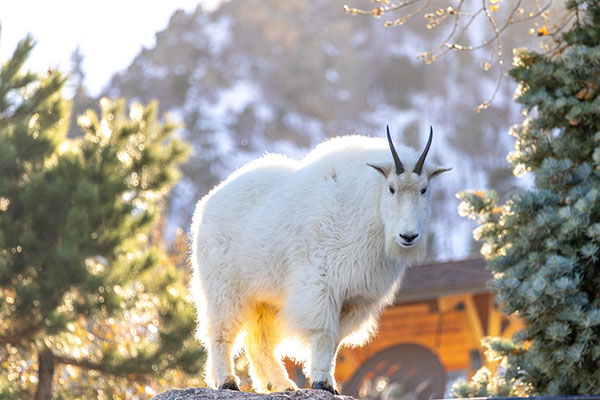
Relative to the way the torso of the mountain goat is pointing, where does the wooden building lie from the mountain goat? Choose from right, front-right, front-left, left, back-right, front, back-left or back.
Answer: back-left

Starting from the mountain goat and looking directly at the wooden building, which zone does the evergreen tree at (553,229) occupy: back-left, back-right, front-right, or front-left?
front-right

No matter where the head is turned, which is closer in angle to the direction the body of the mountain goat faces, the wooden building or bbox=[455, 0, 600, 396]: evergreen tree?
the evergreen tree

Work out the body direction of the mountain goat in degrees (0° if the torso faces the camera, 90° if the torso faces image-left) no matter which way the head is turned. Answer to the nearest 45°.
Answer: approximately 315°

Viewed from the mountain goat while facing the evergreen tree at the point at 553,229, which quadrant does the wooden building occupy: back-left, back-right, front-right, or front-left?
front-left

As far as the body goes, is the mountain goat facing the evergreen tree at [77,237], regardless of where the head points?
no

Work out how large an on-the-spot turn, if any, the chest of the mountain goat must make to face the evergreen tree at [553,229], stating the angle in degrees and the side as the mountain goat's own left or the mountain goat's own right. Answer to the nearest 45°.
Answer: approximately 90° to the mountain goat's own left
